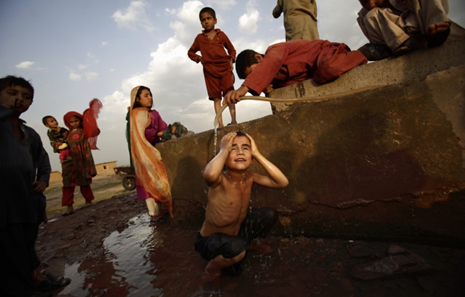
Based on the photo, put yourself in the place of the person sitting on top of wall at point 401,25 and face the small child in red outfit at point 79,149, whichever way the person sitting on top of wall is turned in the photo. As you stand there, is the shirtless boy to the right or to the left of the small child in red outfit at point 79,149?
left

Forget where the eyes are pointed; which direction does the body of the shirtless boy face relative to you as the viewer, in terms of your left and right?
facing the viewer and to the right of the viewer

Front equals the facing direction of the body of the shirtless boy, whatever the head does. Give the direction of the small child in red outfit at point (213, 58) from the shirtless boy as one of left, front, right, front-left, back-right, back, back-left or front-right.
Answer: back-left

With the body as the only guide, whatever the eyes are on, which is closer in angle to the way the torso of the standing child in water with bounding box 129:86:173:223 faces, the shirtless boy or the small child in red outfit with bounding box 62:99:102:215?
the shirtless boy

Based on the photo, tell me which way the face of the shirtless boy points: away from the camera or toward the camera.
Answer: toward the camera

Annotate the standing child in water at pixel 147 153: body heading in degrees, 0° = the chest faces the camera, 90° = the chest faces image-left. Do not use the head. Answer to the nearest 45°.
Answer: approximately 270°

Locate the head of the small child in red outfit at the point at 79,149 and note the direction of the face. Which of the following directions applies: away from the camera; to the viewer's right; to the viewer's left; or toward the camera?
toward the camera

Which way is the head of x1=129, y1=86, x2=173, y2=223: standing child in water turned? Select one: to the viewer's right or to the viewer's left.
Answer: to the viewer's right

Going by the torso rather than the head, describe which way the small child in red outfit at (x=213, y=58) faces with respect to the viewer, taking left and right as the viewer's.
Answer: facing the viewer

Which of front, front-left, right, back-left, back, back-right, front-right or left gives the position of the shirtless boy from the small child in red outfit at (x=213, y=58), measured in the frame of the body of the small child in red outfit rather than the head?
front
